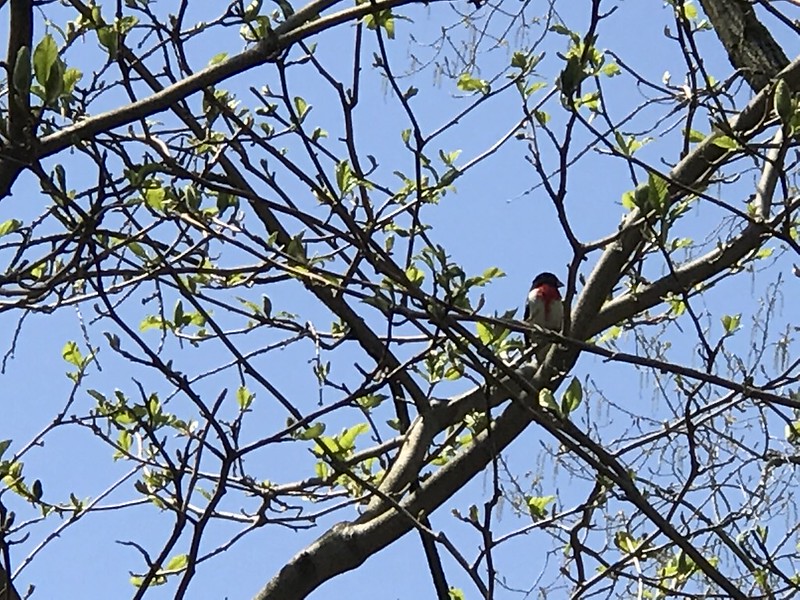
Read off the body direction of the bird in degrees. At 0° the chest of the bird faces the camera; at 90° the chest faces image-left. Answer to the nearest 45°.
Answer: approximately 315°
